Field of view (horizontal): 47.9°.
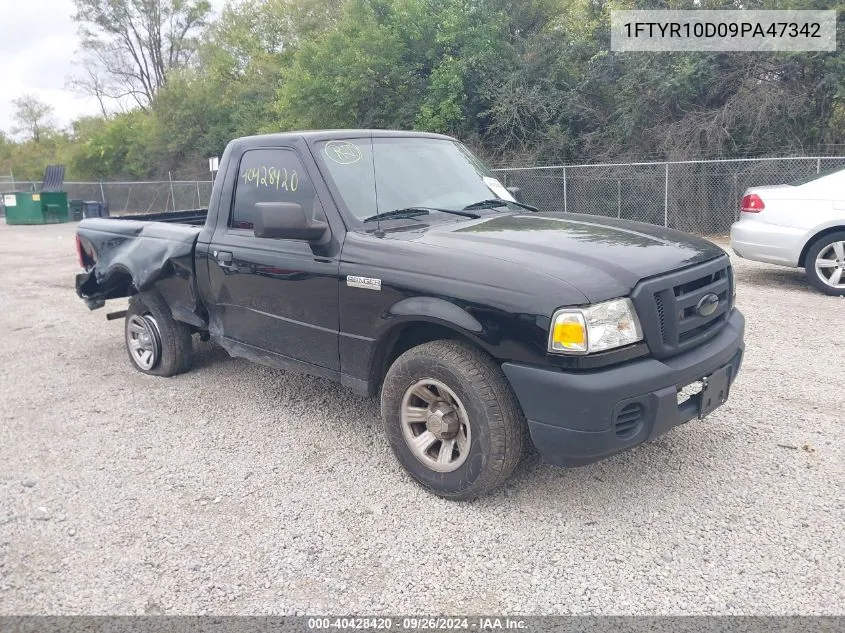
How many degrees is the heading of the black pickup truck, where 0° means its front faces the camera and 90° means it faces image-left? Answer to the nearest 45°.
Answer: approximately 315°

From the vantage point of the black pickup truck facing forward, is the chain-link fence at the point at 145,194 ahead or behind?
behind

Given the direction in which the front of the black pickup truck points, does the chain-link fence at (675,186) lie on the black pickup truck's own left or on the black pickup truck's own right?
on the black pickup truck's own left

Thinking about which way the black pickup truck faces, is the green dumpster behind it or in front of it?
behind
